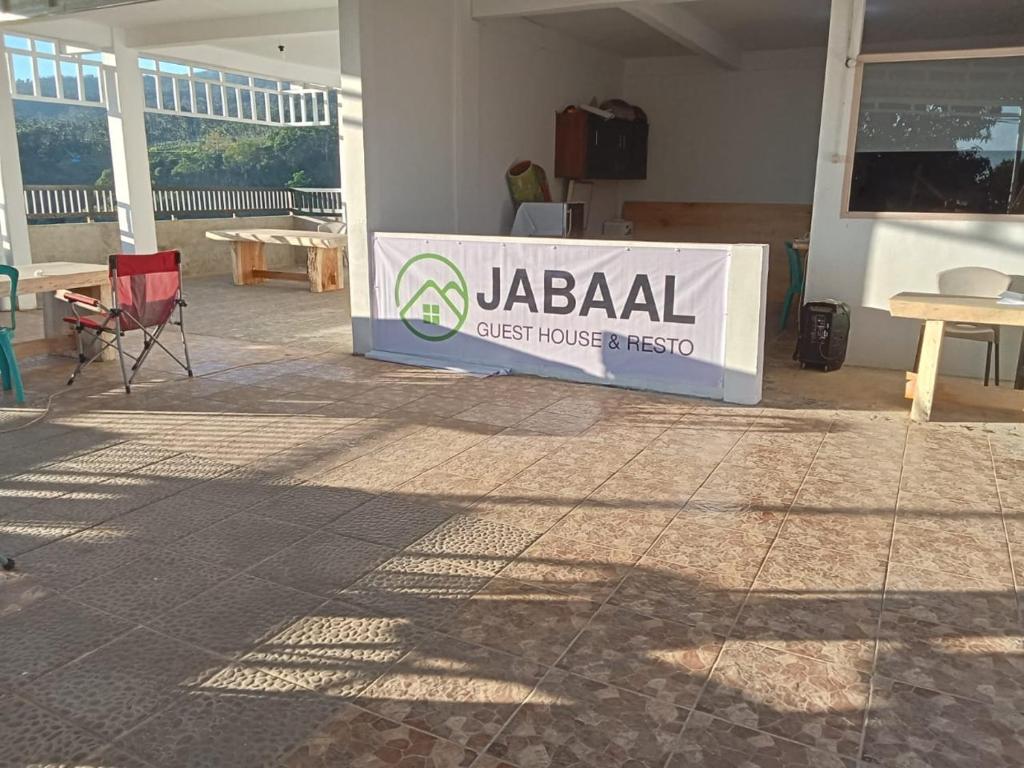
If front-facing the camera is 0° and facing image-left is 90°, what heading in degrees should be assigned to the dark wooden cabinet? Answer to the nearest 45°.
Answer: approximately 315°

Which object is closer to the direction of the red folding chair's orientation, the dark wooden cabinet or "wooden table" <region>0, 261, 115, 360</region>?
the wooden table

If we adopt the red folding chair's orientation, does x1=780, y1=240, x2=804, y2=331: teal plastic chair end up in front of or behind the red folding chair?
behind

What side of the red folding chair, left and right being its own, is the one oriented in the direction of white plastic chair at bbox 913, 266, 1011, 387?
back

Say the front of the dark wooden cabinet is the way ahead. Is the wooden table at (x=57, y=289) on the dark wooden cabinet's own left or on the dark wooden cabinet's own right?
on the dark wooden cabinet's own right

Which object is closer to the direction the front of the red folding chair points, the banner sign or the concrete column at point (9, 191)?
the concrete column
